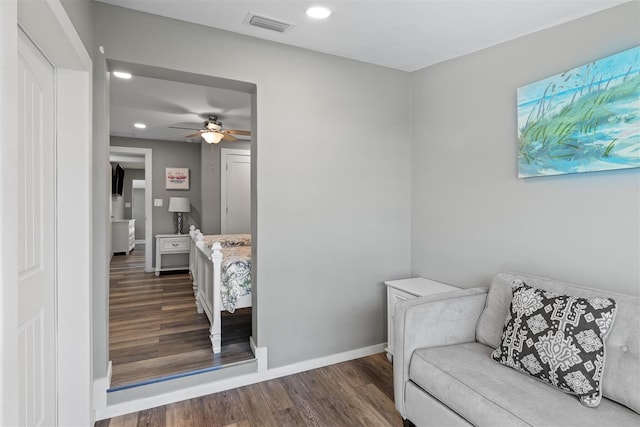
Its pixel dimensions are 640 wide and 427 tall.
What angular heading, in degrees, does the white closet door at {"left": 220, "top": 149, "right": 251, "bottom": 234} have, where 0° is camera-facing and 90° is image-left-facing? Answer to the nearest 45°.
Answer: approximately 0°

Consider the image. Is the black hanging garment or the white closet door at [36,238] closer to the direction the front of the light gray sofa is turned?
the white closet door

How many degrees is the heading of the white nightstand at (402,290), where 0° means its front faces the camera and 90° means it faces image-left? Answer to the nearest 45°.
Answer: approximately 45°

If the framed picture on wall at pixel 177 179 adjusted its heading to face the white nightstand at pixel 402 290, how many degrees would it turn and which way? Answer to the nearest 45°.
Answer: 0° — it already faces it

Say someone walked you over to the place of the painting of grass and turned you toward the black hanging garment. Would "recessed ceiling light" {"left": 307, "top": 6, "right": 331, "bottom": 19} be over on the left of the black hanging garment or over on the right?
left

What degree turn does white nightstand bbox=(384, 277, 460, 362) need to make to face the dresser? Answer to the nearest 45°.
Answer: approximately 90° to its right

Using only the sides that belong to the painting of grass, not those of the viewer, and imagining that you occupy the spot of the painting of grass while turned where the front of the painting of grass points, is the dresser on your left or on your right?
on your right

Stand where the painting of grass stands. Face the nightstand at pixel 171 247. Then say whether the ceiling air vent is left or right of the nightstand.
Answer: left

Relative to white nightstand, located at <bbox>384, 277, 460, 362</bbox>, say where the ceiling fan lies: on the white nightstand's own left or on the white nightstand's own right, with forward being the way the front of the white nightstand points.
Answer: on the white nightstand's own right

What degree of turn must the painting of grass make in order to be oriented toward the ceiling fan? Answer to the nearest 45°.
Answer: approximately 45° to its right

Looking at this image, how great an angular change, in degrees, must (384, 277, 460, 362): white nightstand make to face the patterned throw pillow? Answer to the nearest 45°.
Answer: approximately 90° to its left

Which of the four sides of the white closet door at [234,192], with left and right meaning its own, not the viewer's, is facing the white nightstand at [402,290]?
front

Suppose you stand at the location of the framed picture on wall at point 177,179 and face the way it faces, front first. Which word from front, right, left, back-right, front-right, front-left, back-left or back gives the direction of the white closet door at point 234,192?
front-left

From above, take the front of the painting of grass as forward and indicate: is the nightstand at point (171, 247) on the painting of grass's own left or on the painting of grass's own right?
on the painting of grass's own right

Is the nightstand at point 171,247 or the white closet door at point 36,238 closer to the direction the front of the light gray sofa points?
the white closet door
